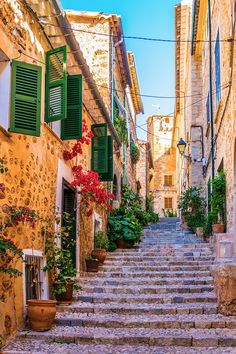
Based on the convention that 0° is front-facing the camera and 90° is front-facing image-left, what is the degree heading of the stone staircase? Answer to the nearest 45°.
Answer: approximately 0°

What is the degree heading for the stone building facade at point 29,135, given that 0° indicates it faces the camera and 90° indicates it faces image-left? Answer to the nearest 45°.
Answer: approximately 270°

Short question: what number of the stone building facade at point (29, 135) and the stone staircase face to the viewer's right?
1

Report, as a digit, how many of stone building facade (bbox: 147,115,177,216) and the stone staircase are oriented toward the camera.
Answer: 2

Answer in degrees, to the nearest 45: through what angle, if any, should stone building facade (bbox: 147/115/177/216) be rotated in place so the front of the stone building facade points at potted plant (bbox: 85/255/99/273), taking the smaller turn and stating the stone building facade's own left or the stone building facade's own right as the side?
0° — it already faces it

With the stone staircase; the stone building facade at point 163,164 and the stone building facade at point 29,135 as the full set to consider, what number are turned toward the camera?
2

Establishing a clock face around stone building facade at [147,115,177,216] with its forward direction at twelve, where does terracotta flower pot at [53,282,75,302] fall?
The terracotta flower pot is roughly at 12 o'clock from the stone building facade.

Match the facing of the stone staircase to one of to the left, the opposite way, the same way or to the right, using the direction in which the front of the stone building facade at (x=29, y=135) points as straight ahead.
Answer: to the right

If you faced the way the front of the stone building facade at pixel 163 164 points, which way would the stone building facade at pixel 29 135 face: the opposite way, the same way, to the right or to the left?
to the left
